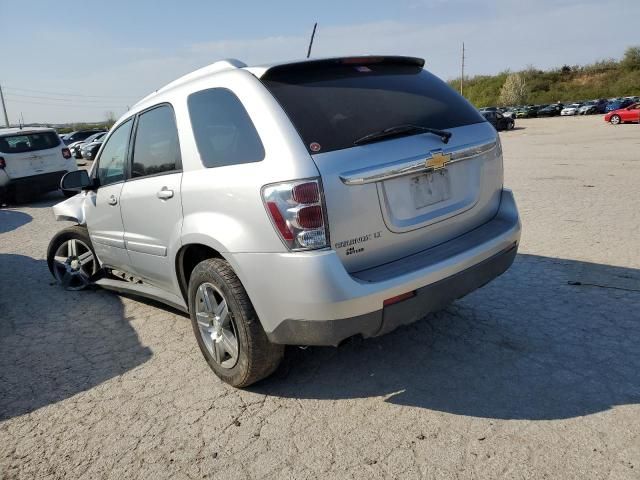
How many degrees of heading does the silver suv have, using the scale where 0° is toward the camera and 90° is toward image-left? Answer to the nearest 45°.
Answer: approximately 135°

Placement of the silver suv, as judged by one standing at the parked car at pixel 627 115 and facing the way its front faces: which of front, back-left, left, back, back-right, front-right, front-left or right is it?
left

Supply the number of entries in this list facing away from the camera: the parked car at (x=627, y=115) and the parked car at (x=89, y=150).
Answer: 0

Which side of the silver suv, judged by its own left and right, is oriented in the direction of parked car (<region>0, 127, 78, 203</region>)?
front

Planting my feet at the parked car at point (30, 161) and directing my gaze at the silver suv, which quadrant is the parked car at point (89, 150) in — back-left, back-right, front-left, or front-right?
back-left

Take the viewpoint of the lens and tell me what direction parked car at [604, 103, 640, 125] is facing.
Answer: facing to the left of the viewer

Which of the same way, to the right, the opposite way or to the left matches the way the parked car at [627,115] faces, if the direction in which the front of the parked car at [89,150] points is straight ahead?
to the right

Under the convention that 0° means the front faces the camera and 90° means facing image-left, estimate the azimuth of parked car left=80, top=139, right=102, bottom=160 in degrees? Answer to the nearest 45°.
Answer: approximately 45°

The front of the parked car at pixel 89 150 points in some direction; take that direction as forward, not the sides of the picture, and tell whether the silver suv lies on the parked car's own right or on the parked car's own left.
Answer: on the parked car's own left
